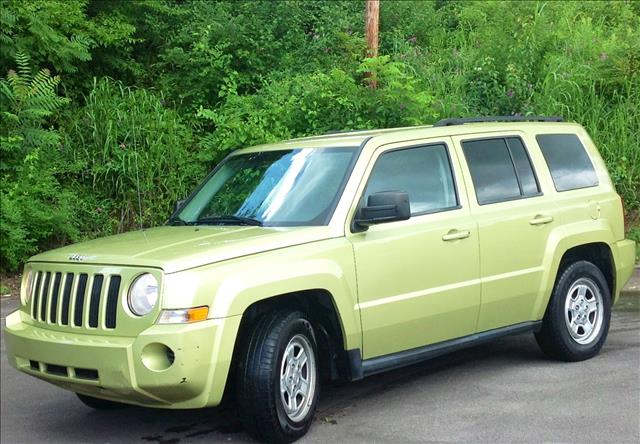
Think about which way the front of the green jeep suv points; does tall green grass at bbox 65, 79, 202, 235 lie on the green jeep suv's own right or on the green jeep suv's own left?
on the green jeep suv's own right

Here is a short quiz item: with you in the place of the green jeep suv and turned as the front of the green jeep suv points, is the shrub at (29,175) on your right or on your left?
on your right

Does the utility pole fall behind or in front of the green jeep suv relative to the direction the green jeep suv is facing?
behind

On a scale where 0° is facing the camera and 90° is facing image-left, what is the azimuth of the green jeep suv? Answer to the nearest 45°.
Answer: approximately 45°
